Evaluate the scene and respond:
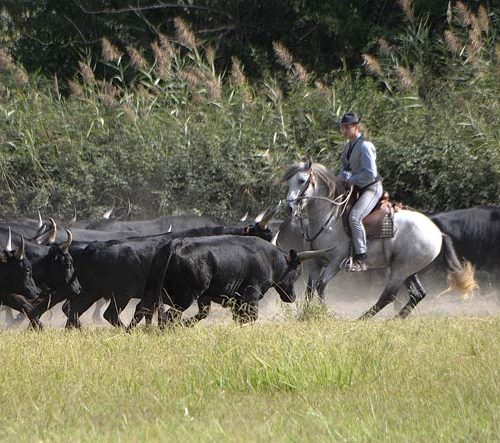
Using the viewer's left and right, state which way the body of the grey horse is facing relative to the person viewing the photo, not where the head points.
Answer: facing to the left of the viewer

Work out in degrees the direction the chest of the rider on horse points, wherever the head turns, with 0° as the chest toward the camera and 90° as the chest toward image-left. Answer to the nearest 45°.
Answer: approximately 45°

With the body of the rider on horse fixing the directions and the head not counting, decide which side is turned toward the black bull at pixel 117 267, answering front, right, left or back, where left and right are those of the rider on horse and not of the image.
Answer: front

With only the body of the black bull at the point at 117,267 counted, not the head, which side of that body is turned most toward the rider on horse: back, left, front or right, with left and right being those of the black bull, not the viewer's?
front

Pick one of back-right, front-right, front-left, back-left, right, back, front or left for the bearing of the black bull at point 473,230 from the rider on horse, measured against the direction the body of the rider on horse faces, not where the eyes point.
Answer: back

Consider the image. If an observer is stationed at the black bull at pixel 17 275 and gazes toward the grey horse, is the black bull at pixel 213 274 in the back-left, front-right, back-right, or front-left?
front-right

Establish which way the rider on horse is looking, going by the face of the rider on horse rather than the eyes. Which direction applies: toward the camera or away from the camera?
toward the camera

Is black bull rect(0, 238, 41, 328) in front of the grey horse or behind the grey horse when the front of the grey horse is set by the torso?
in front

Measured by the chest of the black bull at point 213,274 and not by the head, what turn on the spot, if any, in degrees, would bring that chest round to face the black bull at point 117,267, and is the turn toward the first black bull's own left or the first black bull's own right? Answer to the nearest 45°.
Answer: approximately 180°

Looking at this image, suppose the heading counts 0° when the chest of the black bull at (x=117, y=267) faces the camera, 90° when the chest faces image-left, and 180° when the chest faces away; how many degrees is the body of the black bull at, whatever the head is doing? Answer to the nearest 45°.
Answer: approximately 270°

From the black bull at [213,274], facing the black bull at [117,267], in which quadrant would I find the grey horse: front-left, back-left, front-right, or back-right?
back-right

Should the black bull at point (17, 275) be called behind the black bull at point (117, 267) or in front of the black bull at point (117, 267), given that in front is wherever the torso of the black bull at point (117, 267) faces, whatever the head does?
behind

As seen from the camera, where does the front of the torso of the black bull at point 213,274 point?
to the viewer's right
